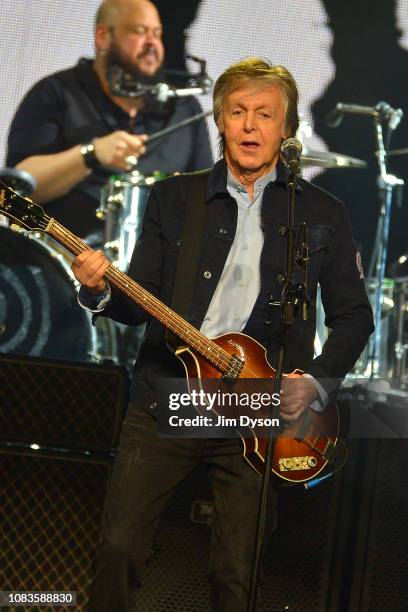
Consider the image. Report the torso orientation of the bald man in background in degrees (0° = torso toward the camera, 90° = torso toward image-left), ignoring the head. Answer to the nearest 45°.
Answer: approximately 315°

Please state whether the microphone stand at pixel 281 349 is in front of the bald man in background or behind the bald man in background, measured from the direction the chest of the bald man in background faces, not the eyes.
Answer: in front

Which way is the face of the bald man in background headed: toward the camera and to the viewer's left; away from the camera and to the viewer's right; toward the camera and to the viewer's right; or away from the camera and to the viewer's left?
toward the camera and to the viewer's right

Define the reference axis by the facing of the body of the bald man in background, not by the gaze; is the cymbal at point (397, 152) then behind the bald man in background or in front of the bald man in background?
in front

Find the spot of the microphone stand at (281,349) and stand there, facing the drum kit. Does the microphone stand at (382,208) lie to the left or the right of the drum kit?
right

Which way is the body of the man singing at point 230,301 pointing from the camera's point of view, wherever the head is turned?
toward the camera

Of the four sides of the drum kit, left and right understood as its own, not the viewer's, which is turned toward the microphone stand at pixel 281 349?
front

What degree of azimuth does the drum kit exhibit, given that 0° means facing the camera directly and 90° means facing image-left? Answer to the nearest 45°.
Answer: approximately 0°

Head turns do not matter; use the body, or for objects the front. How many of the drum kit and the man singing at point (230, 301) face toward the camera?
2

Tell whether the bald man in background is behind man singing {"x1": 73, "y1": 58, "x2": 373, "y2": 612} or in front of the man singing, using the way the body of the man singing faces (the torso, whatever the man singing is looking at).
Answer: behind
